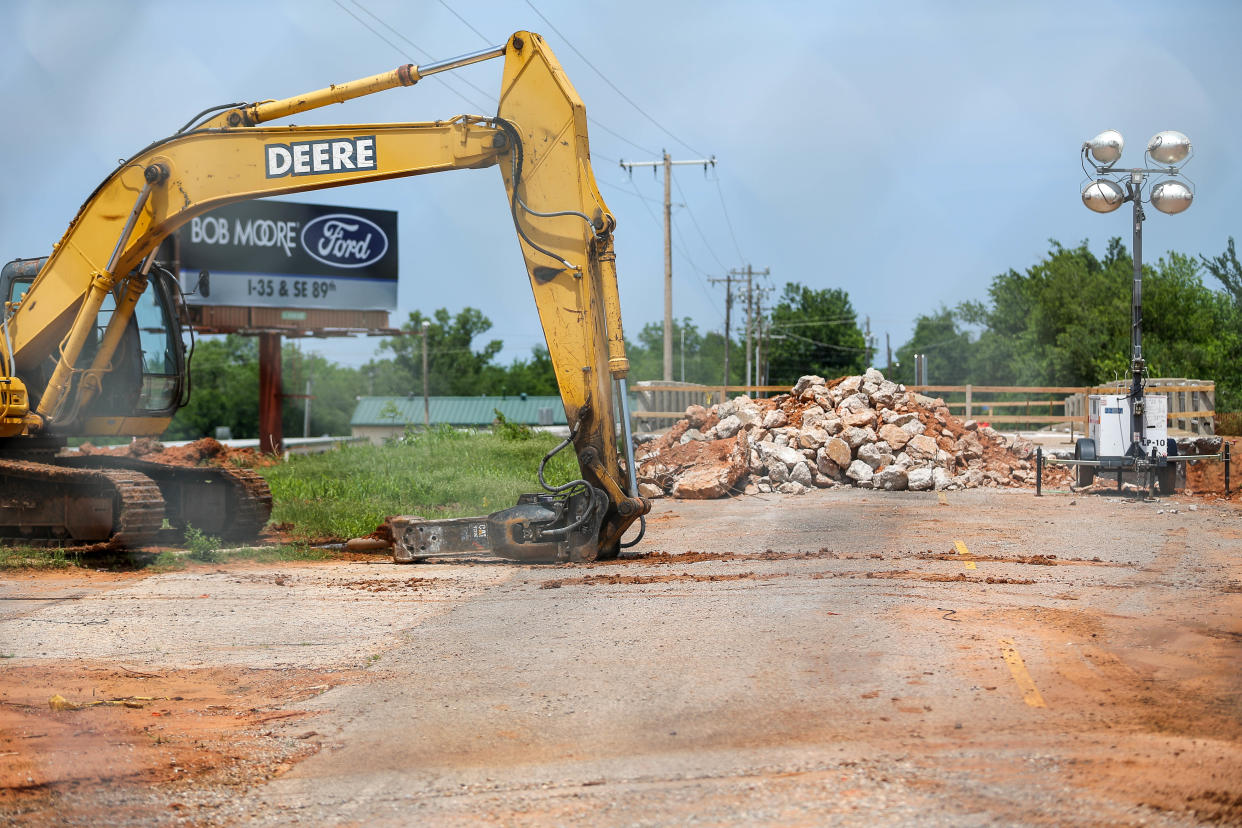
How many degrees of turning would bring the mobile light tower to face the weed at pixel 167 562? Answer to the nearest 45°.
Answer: approximately 45° to its right

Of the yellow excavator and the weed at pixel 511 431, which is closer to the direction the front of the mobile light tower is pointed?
the yellow excavator

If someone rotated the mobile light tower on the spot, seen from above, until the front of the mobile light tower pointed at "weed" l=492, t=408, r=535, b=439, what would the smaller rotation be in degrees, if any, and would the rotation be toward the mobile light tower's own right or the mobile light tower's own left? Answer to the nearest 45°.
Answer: approximately 135° to the mobile light tower's own right

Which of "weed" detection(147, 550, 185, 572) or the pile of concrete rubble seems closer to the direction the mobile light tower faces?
the weed

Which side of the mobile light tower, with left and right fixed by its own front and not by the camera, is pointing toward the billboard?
right

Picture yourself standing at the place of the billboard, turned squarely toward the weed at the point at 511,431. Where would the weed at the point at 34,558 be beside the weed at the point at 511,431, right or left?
right

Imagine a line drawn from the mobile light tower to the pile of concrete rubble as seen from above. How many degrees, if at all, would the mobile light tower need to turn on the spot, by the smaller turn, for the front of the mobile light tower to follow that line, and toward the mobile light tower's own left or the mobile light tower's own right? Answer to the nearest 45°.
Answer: approximately 90° to the mobile light tower's own right

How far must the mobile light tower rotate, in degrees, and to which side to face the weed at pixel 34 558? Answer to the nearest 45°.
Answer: approximately 45° to its right

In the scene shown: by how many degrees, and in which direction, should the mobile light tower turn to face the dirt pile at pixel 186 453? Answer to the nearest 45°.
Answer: approximately 90° to its right

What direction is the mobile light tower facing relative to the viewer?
toward the camera

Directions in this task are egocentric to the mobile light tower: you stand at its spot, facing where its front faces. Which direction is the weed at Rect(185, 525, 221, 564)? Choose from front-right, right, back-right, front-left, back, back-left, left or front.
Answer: front-right
